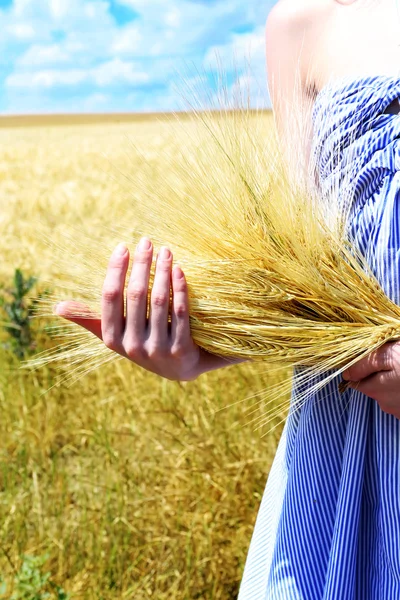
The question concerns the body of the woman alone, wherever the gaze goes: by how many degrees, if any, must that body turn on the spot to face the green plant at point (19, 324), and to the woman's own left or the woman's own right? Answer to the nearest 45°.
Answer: approximately 135° to the woman's own right

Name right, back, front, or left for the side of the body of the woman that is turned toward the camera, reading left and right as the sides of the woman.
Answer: front
